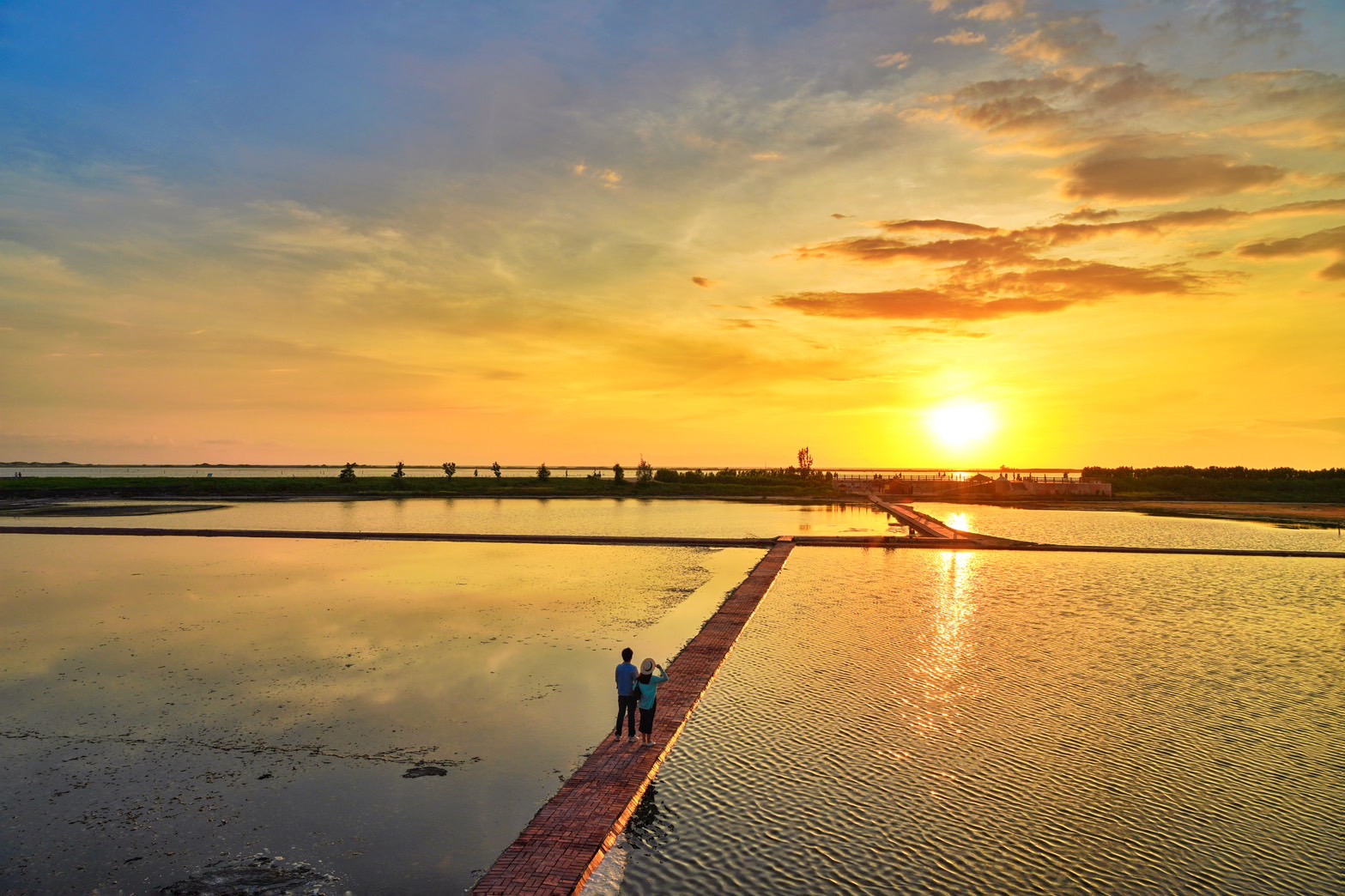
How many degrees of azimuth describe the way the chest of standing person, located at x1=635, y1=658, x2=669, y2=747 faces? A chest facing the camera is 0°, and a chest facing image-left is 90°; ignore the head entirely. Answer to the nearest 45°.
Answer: approximately 180°

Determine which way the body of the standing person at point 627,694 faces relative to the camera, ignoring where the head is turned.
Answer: away from the camera

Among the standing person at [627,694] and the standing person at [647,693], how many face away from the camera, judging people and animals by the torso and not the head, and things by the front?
2

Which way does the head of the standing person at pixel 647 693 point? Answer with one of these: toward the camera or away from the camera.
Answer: away from the camera

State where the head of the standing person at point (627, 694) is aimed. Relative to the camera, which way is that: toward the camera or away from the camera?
away from the camera
